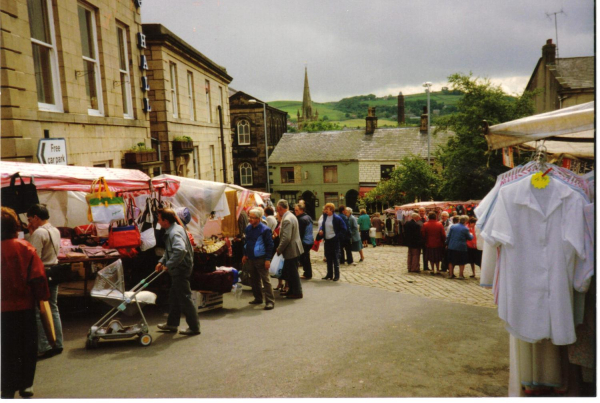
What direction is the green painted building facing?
toward the camera

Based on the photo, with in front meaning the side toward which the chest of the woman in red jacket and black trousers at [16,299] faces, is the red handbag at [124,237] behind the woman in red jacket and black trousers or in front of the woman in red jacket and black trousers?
in front

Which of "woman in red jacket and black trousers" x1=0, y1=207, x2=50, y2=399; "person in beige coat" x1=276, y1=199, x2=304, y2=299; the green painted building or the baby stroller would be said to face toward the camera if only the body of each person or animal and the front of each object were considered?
the green painted building

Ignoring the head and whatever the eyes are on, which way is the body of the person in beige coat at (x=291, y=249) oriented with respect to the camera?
to the viewer's left

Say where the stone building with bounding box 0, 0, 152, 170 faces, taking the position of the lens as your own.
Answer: facing the viewer and to the right of the viewer

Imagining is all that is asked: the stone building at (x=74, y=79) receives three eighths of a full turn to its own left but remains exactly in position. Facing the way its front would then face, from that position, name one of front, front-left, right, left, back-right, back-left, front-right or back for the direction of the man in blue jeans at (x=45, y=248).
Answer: back

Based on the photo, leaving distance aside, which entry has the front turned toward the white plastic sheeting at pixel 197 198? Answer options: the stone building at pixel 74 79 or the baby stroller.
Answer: the stone building

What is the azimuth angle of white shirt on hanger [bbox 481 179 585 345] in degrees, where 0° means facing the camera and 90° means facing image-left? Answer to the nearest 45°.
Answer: approximately 0°

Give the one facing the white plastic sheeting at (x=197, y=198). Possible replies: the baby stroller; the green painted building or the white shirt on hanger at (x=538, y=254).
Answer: the green painted building

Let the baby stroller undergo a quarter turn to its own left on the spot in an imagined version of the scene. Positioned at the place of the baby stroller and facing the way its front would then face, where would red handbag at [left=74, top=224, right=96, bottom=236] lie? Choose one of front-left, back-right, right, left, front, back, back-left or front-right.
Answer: back

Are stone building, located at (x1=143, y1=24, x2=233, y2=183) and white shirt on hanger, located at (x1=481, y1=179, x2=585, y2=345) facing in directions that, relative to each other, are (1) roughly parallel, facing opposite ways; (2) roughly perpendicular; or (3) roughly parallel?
roughly perpendicular

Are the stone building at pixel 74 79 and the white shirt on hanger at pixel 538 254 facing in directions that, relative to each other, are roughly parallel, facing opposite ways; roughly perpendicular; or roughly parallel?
roughly perpendicular

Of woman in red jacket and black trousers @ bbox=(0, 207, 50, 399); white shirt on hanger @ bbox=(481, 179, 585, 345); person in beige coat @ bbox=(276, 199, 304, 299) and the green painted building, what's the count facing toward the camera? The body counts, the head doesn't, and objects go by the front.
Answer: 2

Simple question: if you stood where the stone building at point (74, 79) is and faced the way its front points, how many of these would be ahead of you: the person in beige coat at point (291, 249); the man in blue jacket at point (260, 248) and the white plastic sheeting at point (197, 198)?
3

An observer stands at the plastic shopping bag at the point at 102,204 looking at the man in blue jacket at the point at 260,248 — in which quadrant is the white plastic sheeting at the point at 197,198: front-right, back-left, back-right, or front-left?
front-left

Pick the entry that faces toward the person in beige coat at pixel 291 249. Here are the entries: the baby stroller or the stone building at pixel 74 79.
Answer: the stone building

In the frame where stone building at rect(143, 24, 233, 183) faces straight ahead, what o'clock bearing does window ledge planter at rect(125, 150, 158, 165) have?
The window ledge planter is roughly at 2 o'clock from the stone building.

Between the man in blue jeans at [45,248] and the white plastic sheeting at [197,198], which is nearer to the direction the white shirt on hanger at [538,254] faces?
the man in blue jeans
